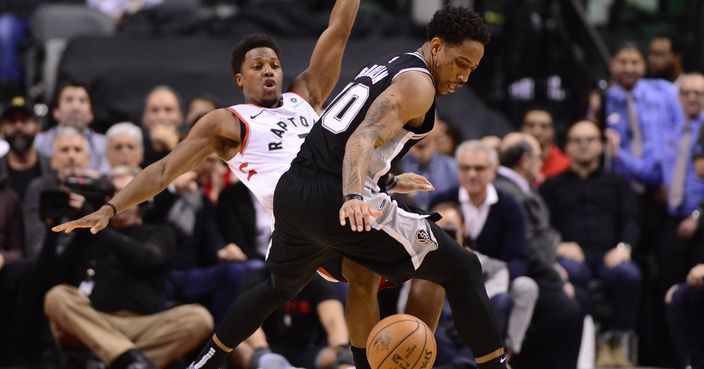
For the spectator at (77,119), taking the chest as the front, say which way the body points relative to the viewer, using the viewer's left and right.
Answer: facing the viewer

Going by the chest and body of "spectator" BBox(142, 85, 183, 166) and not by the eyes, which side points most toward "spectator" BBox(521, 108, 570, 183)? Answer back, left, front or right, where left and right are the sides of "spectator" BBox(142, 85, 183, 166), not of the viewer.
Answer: left

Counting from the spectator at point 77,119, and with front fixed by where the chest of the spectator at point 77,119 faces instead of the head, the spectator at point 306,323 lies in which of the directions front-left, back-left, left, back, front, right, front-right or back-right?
front-left

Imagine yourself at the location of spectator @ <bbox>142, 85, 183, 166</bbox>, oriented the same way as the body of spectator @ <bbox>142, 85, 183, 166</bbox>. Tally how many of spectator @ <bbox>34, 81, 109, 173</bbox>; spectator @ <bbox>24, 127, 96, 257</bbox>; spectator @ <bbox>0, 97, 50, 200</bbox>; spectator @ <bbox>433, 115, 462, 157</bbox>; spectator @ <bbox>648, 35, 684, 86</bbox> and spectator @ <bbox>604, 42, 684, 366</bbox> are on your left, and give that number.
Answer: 3

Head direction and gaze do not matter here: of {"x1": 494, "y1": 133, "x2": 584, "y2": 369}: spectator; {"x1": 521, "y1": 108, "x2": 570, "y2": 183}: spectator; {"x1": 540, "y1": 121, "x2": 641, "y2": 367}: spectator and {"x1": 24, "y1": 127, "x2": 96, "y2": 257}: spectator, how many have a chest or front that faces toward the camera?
3

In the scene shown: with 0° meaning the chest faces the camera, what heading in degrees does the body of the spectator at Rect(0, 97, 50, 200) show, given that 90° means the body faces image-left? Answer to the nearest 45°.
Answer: approximately 0°

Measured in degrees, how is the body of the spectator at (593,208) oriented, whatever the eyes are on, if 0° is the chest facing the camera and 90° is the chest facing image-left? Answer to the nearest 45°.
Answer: approximately 0°

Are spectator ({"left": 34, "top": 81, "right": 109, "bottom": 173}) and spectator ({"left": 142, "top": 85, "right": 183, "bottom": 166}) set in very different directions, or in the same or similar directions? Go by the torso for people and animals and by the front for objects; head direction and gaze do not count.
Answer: same or similar directions

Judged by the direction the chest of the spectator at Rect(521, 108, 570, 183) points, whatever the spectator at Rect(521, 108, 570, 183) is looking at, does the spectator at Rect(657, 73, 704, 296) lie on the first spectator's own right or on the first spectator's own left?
on the first spectator's own left

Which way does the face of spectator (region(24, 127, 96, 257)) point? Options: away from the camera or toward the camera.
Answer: toward the camera

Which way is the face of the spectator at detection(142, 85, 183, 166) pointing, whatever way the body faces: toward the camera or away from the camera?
toward the camera

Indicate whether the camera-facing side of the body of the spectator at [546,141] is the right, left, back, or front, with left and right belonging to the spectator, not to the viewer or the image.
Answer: front
